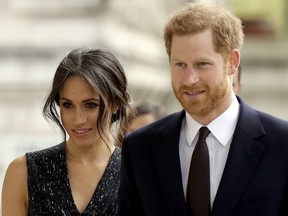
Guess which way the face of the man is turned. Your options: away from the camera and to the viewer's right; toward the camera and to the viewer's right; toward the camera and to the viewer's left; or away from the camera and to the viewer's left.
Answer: toward the camera and to the viewer's left

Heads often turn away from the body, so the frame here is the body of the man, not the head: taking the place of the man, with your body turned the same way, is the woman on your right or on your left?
on your right

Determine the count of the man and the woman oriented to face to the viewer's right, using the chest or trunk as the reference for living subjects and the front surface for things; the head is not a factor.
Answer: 0

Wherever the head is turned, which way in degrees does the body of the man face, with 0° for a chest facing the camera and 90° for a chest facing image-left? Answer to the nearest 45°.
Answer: approximately 45°

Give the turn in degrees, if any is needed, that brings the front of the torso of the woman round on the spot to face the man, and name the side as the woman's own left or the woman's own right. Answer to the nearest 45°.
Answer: approximately 90° to the woman's own left

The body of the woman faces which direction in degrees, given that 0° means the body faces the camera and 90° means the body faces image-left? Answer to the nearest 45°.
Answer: approximately 45°
